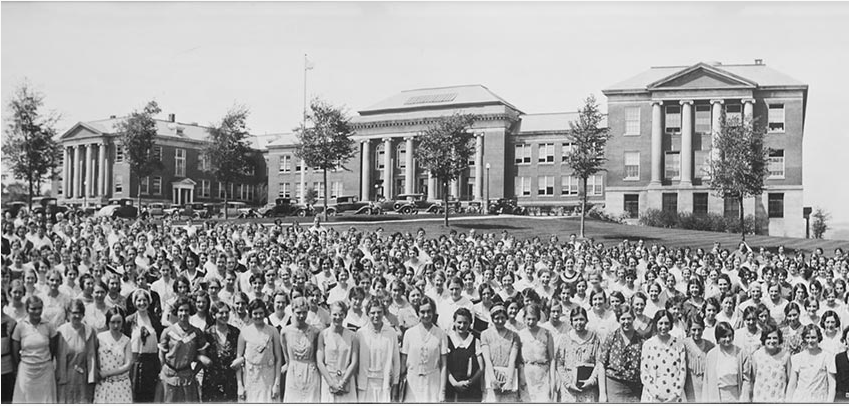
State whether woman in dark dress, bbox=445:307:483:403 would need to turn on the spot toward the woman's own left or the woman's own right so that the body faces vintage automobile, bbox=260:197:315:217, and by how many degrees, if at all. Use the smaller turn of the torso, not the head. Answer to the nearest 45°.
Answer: approximately 180°

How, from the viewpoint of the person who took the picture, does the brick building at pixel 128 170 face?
facing the viewer and to the left of the viewer

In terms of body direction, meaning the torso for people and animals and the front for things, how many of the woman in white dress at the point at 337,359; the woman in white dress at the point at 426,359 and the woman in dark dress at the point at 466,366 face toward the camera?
3

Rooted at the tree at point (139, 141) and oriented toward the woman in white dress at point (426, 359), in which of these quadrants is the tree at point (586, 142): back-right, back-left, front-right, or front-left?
front-left

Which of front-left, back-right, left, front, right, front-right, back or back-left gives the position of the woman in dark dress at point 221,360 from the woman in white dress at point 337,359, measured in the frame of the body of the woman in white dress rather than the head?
right

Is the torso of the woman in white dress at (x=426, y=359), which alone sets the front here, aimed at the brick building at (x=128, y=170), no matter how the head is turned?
no

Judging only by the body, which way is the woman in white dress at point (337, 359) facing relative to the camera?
toward the camera

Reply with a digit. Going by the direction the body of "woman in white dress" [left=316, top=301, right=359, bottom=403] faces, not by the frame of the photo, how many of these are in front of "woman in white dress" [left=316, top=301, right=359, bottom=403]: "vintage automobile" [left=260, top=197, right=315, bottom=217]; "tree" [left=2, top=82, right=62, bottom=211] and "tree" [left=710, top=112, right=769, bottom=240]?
0

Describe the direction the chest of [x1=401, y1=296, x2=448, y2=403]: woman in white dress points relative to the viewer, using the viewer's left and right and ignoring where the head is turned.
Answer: facing the viewer

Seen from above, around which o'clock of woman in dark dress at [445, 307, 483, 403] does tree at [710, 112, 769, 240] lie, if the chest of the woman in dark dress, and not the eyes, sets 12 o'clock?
The tree is roughly at 7 o'clock from the woman in dark dress.

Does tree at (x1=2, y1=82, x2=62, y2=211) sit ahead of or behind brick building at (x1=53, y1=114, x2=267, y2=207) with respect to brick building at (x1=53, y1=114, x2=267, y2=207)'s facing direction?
ahead

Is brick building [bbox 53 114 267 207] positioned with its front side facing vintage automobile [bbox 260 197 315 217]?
no

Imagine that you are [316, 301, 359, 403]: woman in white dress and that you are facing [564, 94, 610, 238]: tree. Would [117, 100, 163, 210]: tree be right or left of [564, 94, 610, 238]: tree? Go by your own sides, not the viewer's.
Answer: left

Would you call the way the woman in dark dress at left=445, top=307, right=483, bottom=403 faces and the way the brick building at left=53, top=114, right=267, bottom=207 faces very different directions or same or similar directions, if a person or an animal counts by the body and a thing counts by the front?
same or similar directions

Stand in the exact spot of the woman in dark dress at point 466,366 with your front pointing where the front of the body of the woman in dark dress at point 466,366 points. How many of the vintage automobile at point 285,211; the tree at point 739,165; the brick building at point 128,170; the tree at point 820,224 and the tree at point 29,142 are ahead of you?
0

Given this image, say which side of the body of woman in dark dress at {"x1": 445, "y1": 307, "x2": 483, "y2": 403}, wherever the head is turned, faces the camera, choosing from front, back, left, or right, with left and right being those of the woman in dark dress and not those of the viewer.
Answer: front

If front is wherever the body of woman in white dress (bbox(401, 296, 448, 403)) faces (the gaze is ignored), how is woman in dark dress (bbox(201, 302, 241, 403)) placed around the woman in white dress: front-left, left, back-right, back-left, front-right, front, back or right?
right

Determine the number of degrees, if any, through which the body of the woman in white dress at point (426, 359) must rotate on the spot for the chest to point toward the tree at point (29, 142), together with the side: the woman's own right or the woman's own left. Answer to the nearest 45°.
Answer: approximately 135° to the woman's own right

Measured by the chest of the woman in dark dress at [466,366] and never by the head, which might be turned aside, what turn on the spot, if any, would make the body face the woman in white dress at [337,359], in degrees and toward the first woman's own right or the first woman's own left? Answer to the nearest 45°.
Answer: approximately 90° to the first woman's own right
